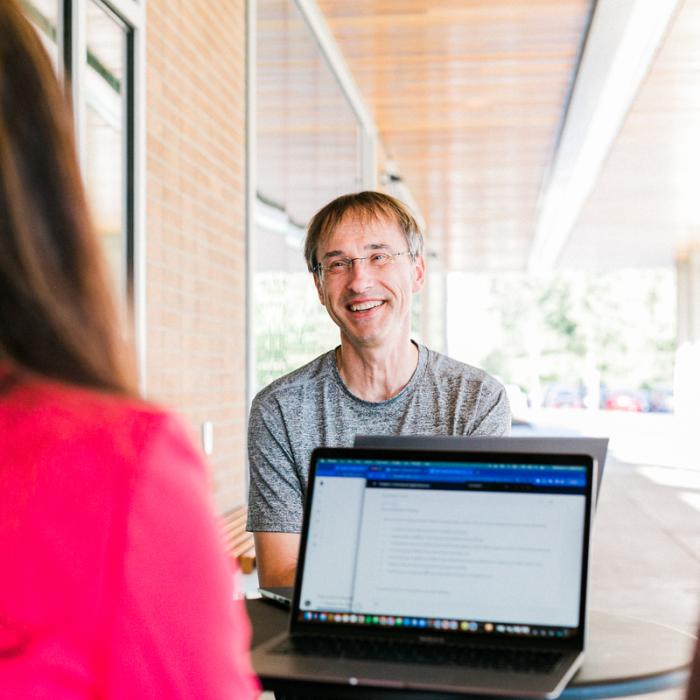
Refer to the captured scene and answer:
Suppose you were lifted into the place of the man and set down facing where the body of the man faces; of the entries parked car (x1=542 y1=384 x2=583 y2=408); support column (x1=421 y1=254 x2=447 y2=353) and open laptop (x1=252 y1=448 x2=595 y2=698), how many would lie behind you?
2

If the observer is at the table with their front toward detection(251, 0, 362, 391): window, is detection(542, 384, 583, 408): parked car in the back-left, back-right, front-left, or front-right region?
front-right

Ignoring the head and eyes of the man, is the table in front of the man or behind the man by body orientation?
in front

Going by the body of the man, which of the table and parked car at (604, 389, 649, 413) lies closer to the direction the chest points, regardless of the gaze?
the table

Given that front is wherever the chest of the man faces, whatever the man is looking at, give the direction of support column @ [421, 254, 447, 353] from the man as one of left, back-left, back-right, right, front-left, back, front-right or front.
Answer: back

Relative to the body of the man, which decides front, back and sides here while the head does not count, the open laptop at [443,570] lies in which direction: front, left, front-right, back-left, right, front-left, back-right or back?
front

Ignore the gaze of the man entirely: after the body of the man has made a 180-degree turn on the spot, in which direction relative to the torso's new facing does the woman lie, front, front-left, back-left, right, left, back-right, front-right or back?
back

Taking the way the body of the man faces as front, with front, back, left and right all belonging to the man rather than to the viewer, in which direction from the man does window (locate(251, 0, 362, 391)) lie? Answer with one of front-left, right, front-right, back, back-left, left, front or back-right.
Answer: back

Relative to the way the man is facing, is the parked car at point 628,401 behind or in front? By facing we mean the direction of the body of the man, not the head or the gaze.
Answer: behind

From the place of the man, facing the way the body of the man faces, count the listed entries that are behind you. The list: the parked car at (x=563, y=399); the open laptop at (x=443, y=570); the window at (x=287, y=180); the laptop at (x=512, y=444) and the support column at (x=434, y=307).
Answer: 3

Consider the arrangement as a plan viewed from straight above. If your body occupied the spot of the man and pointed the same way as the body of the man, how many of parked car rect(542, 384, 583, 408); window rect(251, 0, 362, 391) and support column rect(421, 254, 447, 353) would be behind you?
3

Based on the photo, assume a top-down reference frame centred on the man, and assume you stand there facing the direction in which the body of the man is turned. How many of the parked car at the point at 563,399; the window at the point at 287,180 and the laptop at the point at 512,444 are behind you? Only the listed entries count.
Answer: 2

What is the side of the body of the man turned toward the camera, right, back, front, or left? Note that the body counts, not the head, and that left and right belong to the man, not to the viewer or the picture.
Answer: front
